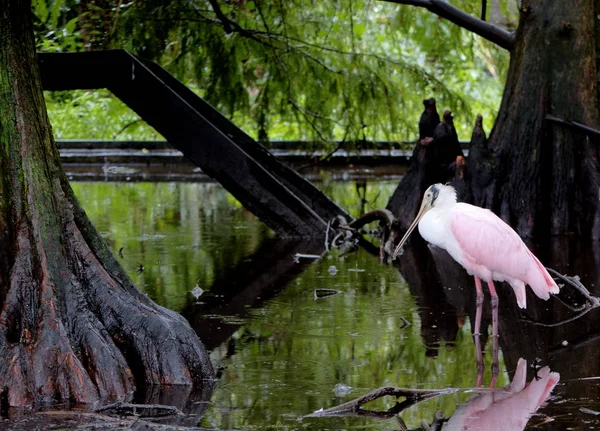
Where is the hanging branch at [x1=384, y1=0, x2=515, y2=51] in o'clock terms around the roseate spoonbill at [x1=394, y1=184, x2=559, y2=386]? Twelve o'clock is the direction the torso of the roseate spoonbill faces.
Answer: The hanging branch is roughly at 3 o'clock from the roseate spoonbill.

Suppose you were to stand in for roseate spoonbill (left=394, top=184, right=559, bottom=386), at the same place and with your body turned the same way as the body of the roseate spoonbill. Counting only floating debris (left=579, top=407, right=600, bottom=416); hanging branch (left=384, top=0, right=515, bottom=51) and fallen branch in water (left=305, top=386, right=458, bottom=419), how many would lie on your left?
2

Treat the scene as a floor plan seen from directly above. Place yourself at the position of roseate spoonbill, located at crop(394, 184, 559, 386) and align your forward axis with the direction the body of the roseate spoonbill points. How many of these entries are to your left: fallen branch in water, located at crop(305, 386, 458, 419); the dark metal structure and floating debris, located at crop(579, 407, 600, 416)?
2

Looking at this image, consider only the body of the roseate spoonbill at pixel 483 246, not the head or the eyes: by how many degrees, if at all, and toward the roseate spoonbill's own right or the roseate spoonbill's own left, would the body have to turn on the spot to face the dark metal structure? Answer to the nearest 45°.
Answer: approximately 45° to the roseate spoonbill's own right

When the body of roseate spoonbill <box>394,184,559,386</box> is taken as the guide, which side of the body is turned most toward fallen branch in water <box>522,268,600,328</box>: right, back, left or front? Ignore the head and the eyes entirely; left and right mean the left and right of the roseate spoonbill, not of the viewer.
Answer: back

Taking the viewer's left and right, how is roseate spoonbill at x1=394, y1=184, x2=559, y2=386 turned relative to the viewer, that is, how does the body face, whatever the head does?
facing to the left of the viewer

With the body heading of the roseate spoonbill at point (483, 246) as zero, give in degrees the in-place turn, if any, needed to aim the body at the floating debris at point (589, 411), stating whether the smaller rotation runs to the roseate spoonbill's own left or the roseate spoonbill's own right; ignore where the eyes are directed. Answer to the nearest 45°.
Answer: approximately 90° to the roseate spoonbill's own left
